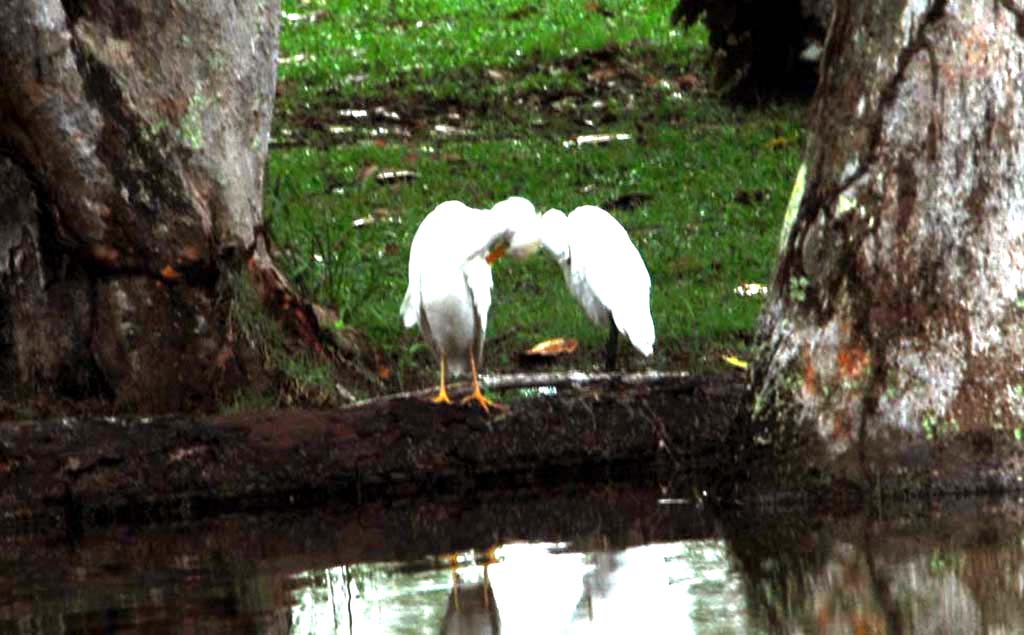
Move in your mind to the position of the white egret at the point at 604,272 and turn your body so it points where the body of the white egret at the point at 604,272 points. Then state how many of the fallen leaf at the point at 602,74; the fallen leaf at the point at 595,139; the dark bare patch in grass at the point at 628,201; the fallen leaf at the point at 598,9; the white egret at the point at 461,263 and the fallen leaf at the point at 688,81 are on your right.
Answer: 5

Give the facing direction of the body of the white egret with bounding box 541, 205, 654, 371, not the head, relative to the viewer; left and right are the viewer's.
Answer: facing to the left of the viewer

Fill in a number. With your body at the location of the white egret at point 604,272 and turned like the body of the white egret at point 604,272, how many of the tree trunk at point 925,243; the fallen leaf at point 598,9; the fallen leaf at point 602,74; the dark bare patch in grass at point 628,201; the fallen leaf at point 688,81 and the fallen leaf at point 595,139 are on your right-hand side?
5

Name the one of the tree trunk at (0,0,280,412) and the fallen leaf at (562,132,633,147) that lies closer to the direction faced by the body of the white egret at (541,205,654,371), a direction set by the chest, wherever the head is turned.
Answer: the tree trunk

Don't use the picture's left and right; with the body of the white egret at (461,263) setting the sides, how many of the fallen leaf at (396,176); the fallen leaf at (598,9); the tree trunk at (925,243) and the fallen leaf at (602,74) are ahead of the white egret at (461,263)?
1

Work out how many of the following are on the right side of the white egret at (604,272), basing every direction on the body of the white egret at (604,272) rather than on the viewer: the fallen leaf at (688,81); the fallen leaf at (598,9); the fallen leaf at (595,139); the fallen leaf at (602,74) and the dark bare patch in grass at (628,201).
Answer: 5

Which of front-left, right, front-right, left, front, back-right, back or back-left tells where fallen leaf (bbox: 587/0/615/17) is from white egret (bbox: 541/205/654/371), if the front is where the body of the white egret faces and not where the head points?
right

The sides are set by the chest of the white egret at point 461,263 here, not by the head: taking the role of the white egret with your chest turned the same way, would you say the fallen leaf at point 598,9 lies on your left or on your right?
on your left

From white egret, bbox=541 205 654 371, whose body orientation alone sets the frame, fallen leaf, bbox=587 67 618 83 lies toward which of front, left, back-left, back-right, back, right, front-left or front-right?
right

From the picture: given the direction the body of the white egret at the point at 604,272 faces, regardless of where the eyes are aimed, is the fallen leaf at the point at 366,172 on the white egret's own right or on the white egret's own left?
on the white egret's own right

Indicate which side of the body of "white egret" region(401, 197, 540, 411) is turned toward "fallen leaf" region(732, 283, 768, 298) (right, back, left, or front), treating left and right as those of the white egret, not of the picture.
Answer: left

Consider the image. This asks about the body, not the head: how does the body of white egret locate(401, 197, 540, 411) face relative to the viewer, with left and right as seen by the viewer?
facing the viewer and to the right of the viewer

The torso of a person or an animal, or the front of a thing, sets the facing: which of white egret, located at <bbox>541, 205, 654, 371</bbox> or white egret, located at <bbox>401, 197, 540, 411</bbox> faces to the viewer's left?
white egret, located at <bbox>541, 205, 654, 371</bbox>

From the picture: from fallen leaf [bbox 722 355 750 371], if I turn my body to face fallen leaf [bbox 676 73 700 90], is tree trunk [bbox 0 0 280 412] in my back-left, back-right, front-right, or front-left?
back-left

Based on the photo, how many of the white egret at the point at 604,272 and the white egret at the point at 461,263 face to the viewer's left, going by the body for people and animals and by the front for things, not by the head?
1
